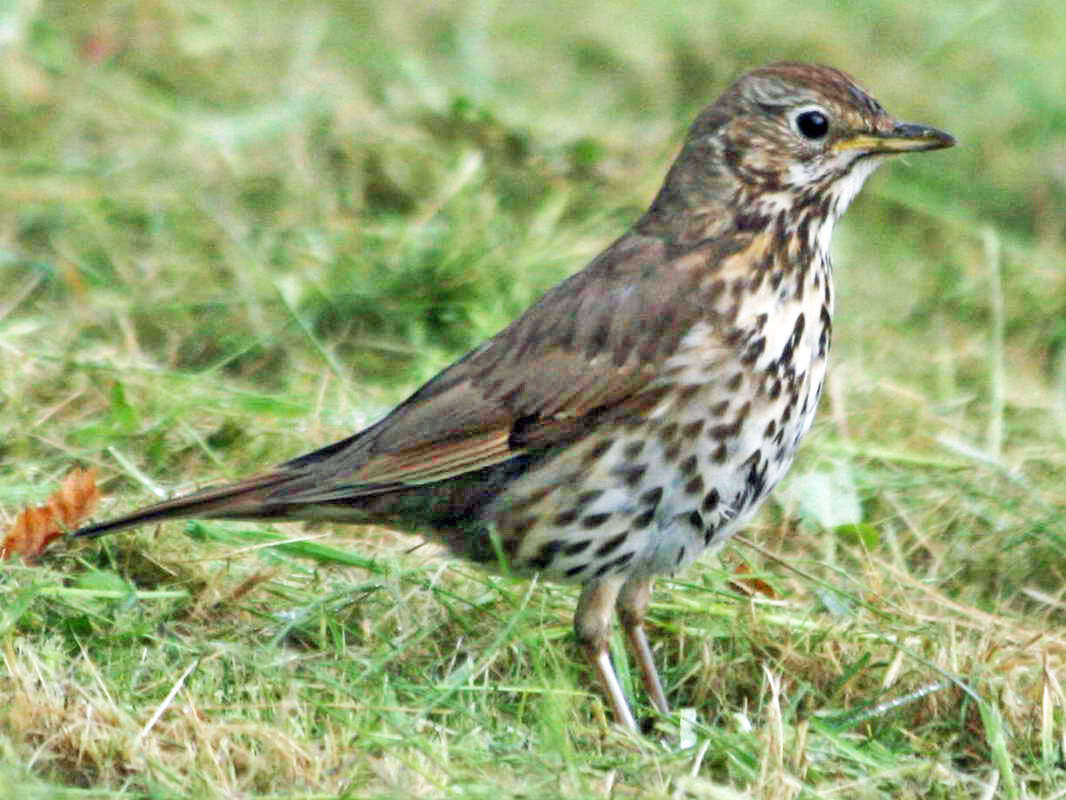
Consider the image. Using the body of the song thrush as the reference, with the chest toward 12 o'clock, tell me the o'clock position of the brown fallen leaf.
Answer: The brown fallen leaf is roughly at 6 o'clock from the song thrush.

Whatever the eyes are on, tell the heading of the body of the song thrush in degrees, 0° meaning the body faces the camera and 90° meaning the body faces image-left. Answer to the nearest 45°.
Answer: approximately 270°
